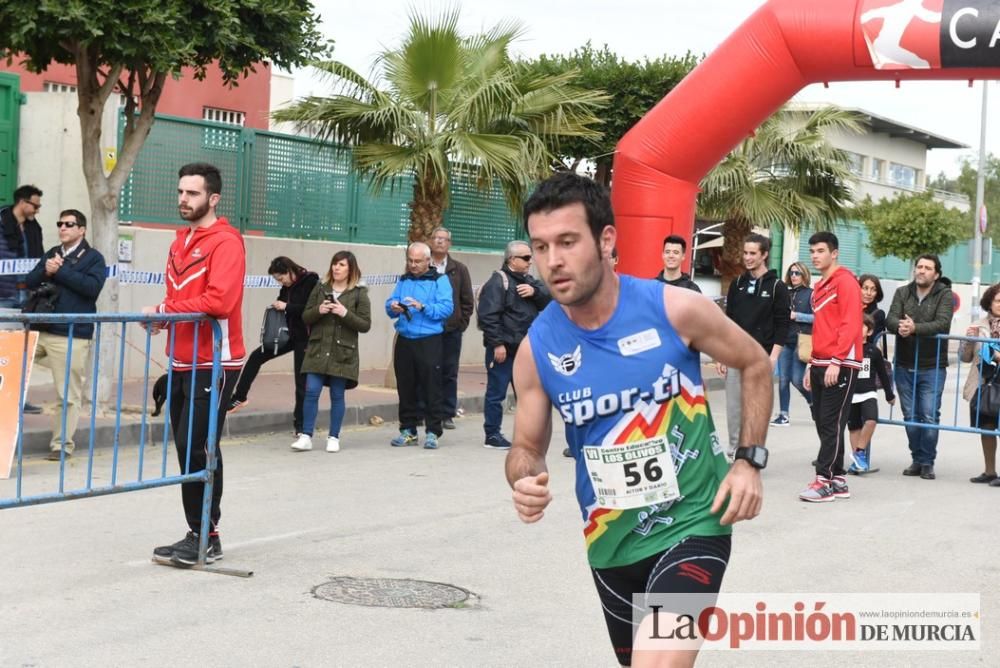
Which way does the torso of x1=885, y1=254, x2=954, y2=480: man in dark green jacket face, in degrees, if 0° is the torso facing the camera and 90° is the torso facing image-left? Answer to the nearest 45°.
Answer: approximately 45°

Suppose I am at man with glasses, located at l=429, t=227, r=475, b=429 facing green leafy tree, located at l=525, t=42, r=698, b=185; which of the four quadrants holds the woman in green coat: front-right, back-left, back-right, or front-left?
back-left

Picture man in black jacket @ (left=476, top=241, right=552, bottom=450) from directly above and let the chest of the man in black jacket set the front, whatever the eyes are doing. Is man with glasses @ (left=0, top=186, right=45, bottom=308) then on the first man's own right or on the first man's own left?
on the first man's own right

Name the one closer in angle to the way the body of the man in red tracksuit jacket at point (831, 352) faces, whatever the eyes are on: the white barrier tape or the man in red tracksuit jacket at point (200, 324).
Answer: the man in red tracksuit jacket

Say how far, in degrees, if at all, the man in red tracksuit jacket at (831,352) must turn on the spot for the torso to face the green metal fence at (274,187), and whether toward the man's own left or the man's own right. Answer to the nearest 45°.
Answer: approximately 90° to the man's own right
